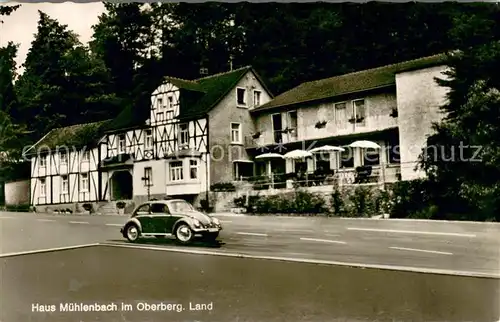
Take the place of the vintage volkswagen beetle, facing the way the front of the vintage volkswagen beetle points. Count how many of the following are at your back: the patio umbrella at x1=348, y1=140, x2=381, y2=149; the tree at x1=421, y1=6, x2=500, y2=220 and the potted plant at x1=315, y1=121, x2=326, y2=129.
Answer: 0

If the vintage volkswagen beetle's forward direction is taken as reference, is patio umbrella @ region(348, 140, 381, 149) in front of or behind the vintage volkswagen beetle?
in front

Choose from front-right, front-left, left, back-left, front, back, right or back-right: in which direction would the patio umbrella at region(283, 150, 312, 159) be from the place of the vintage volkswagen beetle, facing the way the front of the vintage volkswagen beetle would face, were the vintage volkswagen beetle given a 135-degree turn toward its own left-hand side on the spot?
right

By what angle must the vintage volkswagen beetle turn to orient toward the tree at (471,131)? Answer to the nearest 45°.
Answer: approximately 45° to its left

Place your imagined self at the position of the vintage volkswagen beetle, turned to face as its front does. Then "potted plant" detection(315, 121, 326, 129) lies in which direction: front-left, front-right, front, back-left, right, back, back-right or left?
front-left

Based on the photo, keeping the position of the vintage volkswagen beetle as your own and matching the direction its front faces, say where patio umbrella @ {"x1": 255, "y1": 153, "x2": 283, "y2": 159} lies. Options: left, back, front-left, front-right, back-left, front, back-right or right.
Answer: front-left

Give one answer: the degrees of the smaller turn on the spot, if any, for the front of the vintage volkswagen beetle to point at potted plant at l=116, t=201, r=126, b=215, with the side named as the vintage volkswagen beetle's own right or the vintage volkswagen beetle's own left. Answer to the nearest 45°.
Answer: approximately 180°

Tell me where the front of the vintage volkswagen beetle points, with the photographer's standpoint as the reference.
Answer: facing the viewer and to the right of the viewer
